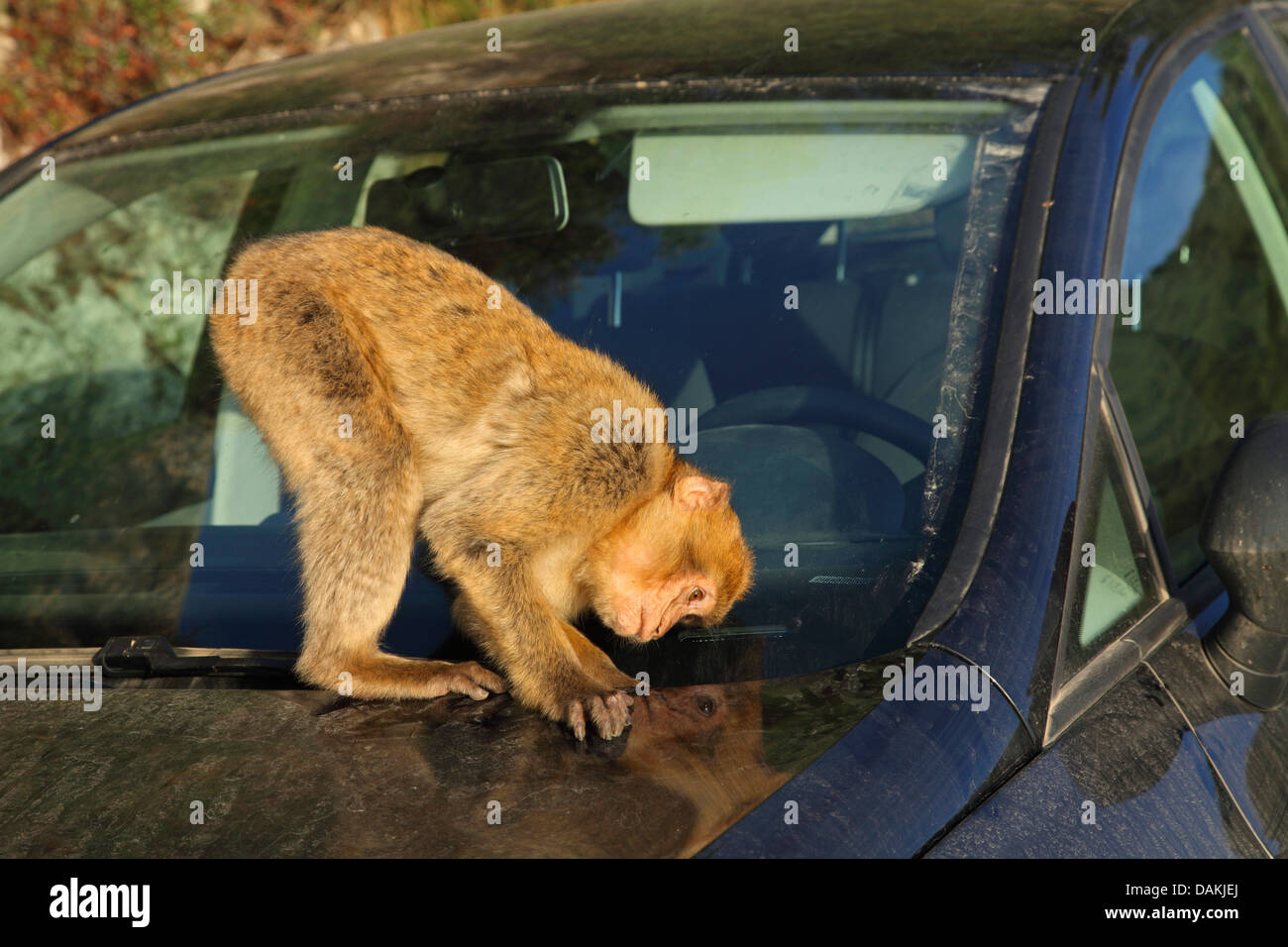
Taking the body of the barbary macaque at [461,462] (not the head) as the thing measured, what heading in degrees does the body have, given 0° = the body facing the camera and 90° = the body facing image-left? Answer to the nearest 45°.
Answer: approximately 270°

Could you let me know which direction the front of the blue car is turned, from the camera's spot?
facing the viewer and to the left of the viewer
